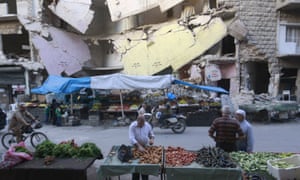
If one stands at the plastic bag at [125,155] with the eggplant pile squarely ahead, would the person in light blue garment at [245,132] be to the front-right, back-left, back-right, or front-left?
front-left

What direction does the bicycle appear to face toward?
to the viewer's right

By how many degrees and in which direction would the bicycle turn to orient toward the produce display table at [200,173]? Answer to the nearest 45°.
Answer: approximately 90° to its right

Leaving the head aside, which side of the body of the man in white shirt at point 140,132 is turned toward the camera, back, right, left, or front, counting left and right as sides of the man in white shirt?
front

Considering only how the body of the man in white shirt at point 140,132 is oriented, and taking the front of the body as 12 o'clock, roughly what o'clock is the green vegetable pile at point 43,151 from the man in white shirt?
The green vegetable pile is roughly at 3 o'clock from the man in white shirt.

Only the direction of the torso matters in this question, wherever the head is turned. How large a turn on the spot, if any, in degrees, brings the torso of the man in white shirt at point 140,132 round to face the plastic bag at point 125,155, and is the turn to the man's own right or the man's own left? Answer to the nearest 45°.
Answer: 0° — they already face it
